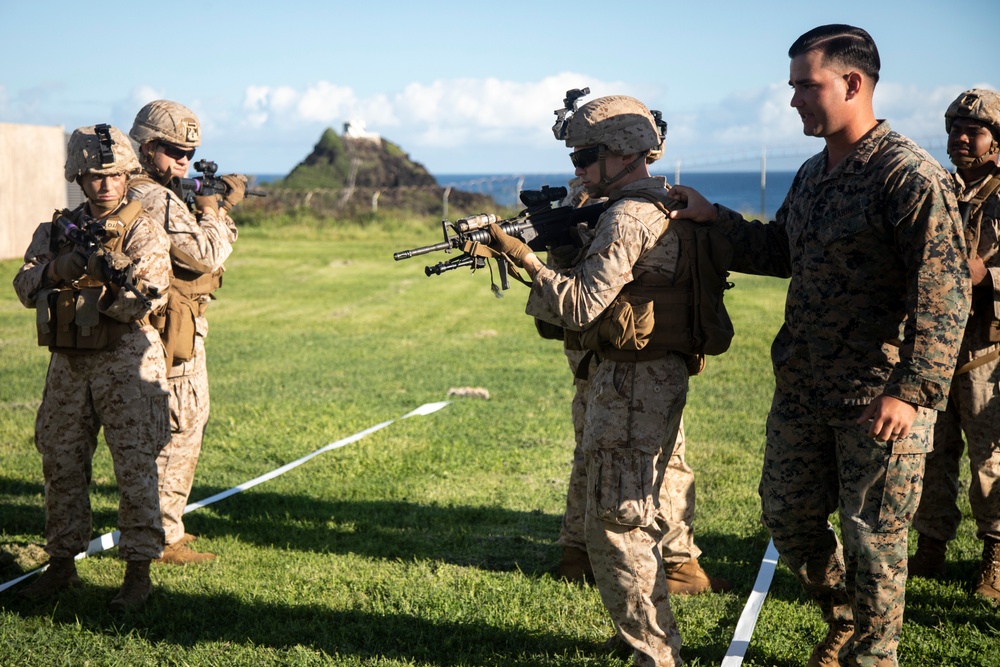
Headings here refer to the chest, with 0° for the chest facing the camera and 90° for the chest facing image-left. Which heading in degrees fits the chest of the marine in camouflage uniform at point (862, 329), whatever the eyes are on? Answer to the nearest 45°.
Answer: approximately 45°

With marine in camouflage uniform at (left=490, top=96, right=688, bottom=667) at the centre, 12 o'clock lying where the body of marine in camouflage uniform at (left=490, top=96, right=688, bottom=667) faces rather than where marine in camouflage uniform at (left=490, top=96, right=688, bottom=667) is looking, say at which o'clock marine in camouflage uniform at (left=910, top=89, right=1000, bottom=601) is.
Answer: marine in camouflage uniform at (left=910, top=89, right=1000, bottom=601) is roughly at 5 o'clock from marine in camouflage uniform at (left=490, top=96, right=688, bottom=667).

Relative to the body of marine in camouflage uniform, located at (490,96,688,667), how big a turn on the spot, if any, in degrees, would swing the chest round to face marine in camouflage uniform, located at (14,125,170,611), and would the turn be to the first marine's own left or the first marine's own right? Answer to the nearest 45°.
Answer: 0° — they already face them

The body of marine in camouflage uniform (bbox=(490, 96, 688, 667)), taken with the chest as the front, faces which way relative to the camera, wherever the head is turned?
to the viewer's left

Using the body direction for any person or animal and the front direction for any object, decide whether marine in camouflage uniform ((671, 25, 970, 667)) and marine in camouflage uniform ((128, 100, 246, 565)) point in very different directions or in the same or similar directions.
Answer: very different directions

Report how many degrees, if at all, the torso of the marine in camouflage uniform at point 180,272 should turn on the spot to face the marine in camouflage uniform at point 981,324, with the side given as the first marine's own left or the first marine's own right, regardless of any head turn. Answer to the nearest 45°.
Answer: approximately 45° to the first marine's own right

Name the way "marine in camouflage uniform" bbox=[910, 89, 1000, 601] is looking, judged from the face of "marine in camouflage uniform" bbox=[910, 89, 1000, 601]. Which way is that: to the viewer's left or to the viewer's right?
to the viewer's left

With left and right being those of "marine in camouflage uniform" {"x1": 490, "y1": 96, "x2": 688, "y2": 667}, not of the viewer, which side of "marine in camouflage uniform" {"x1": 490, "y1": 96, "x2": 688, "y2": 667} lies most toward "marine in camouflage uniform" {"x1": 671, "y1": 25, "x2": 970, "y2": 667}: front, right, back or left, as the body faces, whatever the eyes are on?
back

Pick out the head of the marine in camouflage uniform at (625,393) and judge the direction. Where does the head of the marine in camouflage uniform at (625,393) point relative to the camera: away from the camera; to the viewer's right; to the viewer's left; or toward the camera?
to the viewer's left

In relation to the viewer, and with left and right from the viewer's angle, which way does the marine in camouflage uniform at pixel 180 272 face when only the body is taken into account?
facing to the right of the viewer
